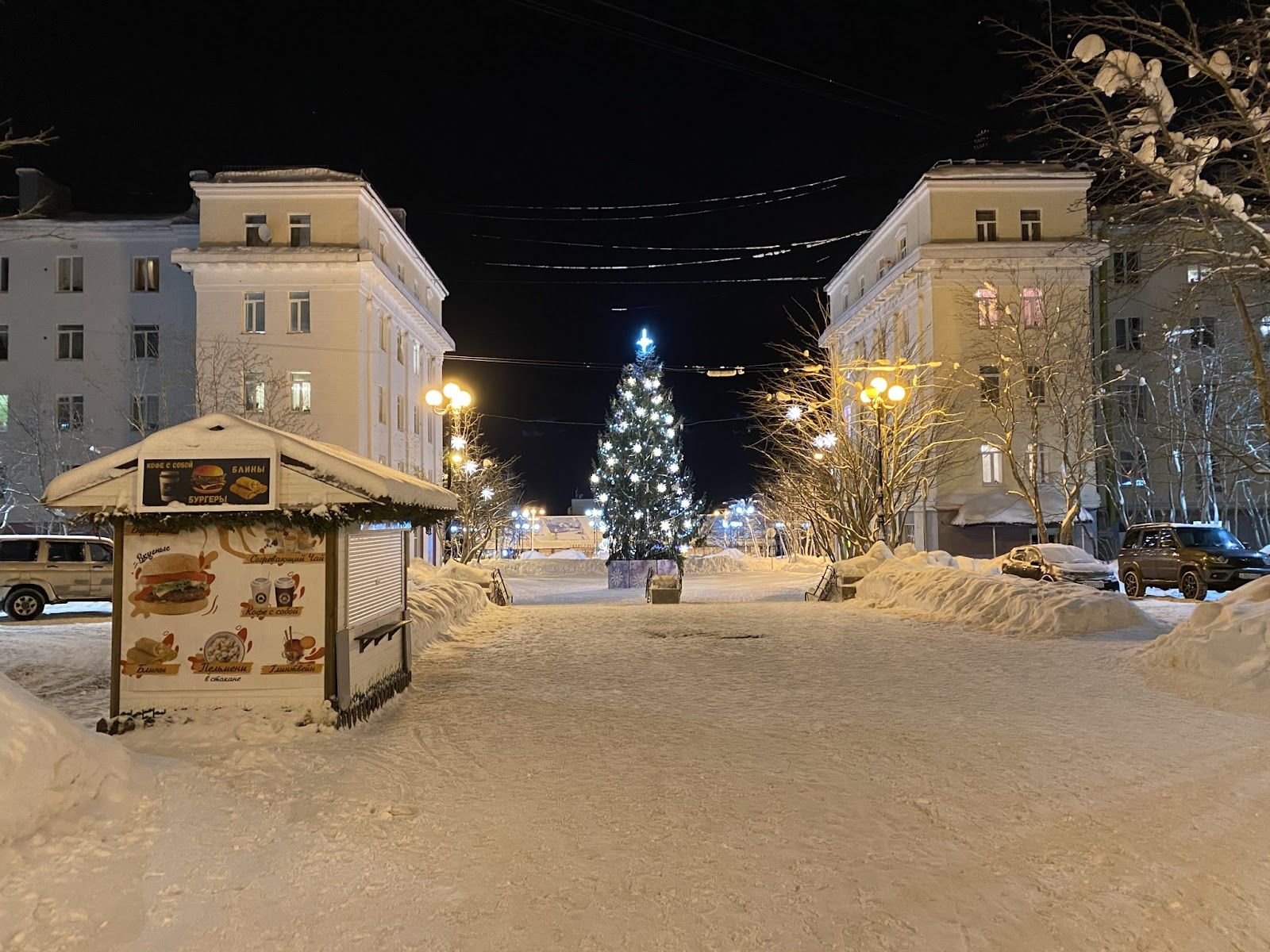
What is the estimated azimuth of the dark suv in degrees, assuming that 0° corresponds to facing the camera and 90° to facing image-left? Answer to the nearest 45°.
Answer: approximately 315°

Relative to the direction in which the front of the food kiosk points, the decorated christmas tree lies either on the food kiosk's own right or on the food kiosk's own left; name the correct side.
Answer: on the food kiosk's own left

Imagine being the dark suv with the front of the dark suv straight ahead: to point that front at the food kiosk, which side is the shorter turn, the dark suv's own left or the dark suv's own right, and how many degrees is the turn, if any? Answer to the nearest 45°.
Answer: approximately 45° to the dark suv's own right

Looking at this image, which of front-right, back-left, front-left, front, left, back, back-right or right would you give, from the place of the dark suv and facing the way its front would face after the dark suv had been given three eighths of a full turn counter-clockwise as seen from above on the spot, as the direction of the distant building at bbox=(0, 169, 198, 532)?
left
